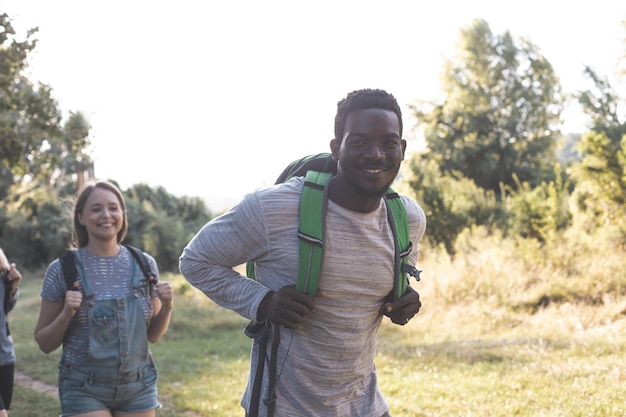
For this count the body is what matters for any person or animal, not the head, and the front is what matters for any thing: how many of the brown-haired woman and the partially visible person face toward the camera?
2

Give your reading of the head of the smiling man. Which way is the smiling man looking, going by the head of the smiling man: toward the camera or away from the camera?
toward the camera

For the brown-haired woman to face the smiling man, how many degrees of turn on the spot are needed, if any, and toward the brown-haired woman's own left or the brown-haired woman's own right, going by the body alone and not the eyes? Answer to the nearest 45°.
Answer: approximately 45° to the brown-haired woman's own left

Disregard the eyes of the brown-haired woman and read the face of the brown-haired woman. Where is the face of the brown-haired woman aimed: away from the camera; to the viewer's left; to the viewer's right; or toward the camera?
toward the camera

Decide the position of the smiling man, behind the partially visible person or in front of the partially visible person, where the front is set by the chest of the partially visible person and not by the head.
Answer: in front

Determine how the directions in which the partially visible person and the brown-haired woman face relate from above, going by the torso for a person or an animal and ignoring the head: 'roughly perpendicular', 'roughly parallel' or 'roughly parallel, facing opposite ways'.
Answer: roughly parallel

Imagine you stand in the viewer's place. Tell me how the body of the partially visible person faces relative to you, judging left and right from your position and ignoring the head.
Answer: facing the viewer

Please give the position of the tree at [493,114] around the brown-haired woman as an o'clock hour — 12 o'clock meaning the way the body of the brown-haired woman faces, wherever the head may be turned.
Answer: The tree is roughly at 7 o'clock from the brown-haired woman.

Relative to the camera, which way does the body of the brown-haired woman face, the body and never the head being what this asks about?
toward the camera

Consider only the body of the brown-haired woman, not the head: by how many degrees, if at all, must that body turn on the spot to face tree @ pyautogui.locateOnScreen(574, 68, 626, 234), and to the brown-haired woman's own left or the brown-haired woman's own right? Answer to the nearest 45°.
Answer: approximately 135° to the brown-haired woman's own left

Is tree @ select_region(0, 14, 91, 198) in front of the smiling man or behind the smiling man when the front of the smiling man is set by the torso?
behind

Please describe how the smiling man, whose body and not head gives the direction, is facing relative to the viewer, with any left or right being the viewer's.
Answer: facing the viewer and to the right of the viewer

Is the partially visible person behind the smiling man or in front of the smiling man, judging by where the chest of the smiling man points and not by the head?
behind
